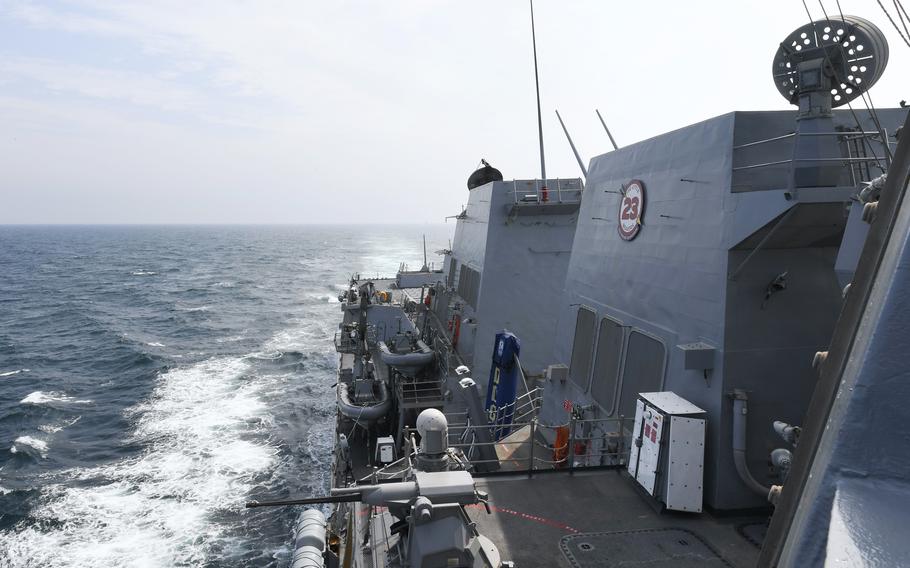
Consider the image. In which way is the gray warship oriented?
toward the camera

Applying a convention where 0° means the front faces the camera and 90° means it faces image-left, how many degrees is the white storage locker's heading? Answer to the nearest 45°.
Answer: approximately 45°

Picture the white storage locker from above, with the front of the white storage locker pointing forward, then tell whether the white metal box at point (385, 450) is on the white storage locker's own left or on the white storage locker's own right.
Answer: on the white storage locker's own right

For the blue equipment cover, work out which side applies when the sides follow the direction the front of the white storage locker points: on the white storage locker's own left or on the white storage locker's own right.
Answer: on the white storage locker's own right
